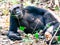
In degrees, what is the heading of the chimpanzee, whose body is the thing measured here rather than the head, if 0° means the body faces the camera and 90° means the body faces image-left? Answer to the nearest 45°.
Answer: approximately 45°
